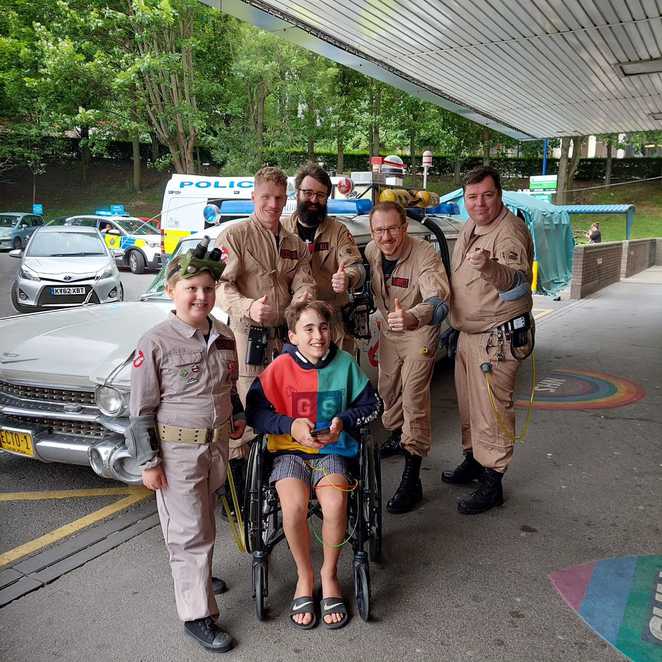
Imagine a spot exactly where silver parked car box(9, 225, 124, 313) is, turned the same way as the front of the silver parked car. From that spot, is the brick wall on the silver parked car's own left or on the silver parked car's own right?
on the silver parked car's own left

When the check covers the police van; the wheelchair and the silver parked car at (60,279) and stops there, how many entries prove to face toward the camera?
2

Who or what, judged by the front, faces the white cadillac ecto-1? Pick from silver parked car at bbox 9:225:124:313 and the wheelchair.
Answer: the silver parked car

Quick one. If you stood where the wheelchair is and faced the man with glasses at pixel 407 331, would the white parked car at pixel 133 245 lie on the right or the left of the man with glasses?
left

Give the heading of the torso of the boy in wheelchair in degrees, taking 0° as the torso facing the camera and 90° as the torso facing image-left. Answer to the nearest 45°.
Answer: approximately 0°

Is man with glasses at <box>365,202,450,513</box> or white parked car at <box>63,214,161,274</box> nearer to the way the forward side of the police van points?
the man with glasses

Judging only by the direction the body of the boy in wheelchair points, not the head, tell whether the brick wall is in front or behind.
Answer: behind

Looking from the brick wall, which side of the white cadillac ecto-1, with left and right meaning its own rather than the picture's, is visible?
back

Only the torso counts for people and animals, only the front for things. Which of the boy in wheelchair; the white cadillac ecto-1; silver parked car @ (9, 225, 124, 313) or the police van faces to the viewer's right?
the police van

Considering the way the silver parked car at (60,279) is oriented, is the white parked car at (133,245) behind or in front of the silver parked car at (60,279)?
behind
